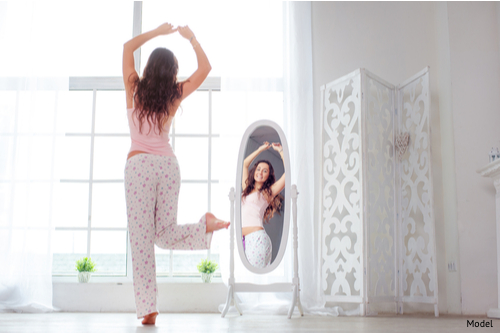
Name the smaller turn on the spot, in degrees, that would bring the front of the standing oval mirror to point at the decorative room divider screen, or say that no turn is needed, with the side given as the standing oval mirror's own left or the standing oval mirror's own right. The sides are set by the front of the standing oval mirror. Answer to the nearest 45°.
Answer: approximately 90° to the standing oval mirror's own left

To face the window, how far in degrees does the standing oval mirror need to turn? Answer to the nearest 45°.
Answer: approximately 135° to its right

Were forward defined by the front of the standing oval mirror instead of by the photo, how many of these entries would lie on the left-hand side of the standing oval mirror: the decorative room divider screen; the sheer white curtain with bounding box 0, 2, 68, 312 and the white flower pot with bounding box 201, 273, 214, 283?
1

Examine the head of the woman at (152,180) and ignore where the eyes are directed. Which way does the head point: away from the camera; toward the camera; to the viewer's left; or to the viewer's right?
away from the camera

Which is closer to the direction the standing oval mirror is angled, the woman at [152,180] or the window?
the woman

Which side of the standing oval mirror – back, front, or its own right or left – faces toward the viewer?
front

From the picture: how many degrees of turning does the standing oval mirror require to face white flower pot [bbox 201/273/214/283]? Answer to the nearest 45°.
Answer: approximately 135° to its right

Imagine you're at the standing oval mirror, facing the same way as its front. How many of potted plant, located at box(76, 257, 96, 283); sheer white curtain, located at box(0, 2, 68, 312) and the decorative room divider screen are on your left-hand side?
1

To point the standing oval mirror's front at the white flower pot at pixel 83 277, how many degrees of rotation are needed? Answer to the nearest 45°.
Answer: approximately 90° to its right

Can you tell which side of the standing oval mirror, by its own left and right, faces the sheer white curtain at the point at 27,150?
right

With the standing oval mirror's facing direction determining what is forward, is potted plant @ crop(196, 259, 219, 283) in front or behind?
behind

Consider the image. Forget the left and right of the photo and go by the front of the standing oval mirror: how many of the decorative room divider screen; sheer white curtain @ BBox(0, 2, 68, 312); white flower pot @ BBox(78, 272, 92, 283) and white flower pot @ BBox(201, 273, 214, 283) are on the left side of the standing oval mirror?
1
